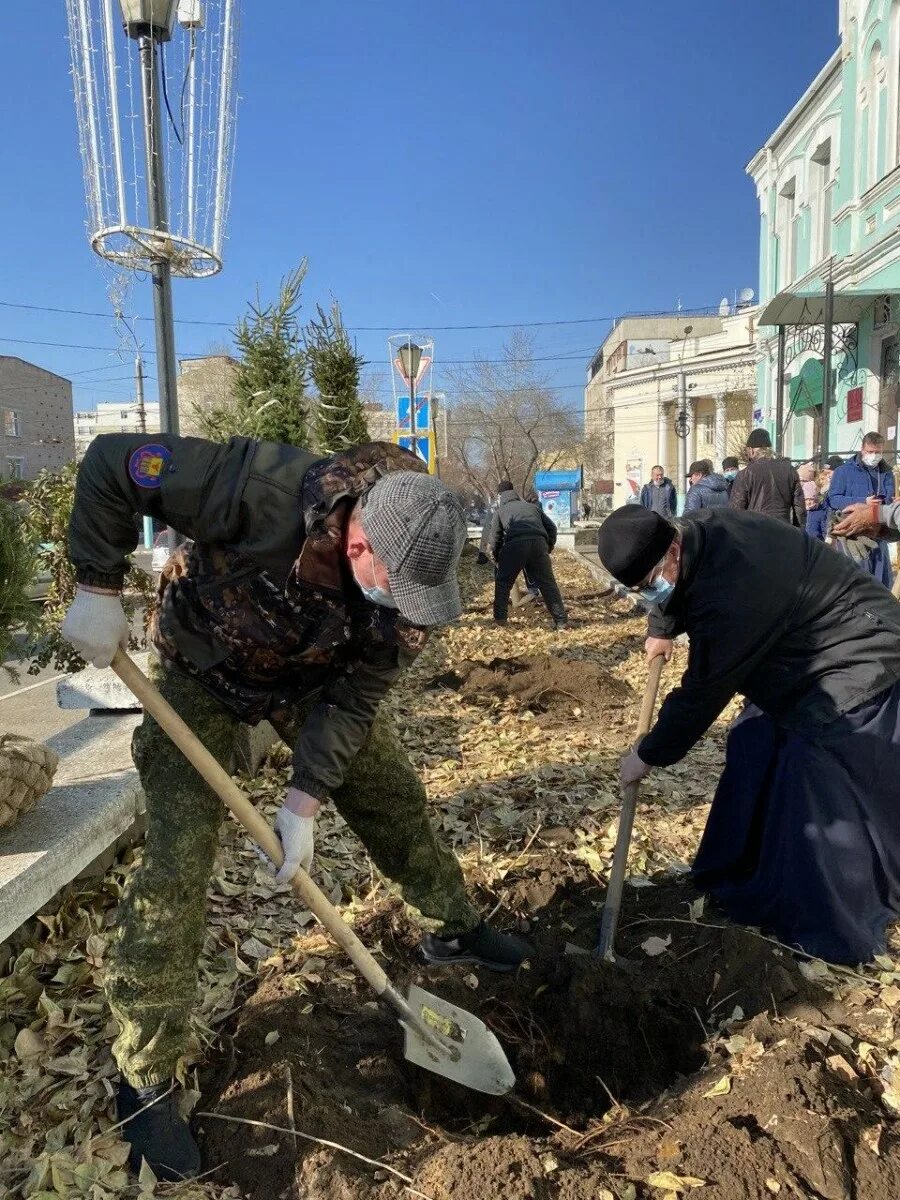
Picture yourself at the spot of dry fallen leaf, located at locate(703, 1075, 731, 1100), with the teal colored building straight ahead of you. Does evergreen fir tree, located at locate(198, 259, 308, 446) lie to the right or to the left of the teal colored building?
left

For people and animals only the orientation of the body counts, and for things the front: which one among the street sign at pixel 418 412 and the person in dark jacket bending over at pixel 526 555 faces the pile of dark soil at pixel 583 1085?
the street sign

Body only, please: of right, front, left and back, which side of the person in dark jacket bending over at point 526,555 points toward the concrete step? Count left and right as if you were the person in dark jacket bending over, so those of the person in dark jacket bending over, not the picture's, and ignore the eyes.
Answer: back

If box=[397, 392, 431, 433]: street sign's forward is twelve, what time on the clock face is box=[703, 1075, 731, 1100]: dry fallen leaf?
The dry fallen leaf is roughly at 12 o'clock from the street sign.

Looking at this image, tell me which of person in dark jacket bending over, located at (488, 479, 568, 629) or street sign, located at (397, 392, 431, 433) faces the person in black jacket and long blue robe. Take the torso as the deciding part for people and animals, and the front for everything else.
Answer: the street sign

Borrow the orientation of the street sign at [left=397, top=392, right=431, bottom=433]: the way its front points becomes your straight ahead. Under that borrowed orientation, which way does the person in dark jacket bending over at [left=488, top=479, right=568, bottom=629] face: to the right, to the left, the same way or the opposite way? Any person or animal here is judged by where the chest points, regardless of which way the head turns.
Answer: the opposite way

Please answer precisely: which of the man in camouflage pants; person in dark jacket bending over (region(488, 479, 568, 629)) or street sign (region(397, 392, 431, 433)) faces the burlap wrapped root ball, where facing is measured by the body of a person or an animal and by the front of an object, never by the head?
the street sign

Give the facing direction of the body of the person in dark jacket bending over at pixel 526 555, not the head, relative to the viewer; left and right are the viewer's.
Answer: facing away from the viewer

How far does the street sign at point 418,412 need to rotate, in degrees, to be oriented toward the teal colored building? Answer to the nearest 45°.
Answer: approximately 45° to its left

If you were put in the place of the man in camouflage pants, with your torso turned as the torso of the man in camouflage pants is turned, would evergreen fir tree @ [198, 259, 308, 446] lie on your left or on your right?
on your left

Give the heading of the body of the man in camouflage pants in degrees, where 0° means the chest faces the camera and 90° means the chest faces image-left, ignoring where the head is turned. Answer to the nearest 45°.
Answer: approximately 315°
